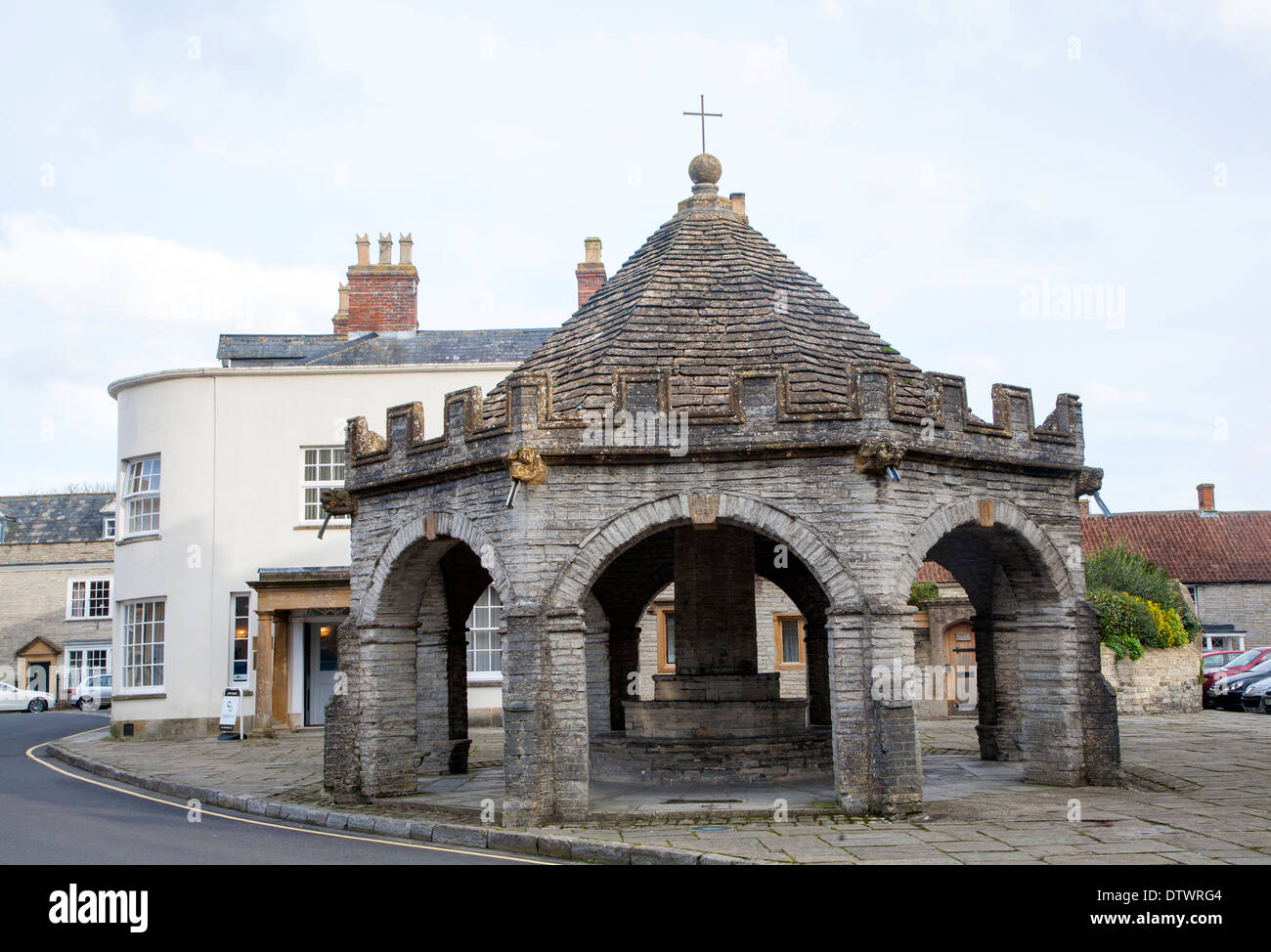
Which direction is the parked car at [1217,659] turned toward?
to the viewer's left

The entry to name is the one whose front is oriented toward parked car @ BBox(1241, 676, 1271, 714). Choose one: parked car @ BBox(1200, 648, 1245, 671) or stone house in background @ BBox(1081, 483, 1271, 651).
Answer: the stone house in background

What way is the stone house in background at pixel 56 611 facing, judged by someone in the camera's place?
facing the viewer

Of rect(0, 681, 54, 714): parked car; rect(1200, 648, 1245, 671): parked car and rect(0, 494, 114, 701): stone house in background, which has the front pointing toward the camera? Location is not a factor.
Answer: the stone house in background

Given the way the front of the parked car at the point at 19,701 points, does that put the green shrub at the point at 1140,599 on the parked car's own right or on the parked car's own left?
on the parked car's own right

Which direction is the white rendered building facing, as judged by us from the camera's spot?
facing the viewer

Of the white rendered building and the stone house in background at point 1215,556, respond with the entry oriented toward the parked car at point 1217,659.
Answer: the stone house in background

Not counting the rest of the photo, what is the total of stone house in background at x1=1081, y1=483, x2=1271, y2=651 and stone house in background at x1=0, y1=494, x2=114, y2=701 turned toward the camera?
2

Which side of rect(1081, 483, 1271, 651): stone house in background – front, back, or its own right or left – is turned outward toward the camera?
front

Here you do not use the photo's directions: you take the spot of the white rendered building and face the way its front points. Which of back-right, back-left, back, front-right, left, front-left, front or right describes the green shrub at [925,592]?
left

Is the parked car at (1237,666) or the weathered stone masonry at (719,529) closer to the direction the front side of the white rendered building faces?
the weathered stone masonry

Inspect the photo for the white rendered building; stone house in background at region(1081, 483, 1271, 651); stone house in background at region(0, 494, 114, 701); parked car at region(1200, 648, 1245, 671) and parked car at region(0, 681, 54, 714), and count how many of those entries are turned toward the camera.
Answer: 3

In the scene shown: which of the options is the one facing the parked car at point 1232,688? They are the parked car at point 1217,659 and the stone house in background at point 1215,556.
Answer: the stone house in background

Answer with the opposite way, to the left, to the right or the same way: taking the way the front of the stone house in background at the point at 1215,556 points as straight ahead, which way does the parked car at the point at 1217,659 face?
to the right
